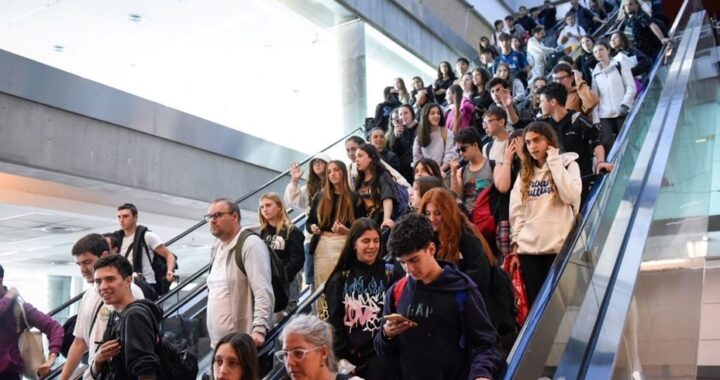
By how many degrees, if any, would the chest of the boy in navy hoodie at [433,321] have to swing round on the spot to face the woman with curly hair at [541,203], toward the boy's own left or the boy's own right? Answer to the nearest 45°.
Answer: approximately 180°

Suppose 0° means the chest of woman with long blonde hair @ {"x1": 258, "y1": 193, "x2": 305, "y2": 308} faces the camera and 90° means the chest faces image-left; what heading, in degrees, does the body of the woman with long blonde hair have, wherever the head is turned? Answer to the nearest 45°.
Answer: approximately 45°

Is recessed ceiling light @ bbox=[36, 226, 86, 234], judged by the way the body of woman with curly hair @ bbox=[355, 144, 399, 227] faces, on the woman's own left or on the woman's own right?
on the woman's own right

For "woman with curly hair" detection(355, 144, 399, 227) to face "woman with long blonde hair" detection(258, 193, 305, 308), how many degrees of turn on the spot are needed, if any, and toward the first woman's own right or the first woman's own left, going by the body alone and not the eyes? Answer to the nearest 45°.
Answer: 0° — they already face them

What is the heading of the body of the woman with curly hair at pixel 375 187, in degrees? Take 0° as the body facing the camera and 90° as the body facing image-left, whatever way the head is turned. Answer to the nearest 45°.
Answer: approximately 45°

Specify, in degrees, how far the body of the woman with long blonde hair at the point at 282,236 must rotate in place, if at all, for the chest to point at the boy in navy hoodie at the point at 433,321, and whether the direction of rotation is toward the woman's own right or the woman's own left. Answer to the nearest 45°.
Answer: approximately 45° to the woman's own left

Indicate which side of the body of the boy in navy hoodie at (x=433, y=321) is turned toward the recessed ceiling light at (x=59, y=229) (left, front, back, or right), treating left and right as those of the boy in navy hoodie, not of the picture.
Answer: right

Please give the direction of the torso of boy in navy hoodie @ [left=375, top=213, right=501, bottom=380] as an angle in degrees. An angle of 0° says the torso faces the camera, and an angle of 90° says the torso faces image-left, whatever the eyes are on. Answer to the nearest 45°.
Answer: approximately 45°

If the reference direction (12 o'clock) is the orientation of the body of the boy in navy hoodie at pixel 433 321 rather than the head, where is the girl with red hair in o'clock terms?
The girl with red hair is roughly at 5 o'clock from the boy in navy hoodie.

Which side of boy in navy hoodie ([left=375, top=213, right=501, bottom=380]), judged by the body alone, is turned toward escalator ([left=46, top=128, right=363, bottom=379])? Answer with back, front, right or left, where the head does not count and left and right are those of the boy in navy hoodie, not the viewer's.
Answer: right

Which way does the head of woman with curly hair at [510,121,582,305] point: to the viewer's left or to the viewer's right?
to the viewer's left
